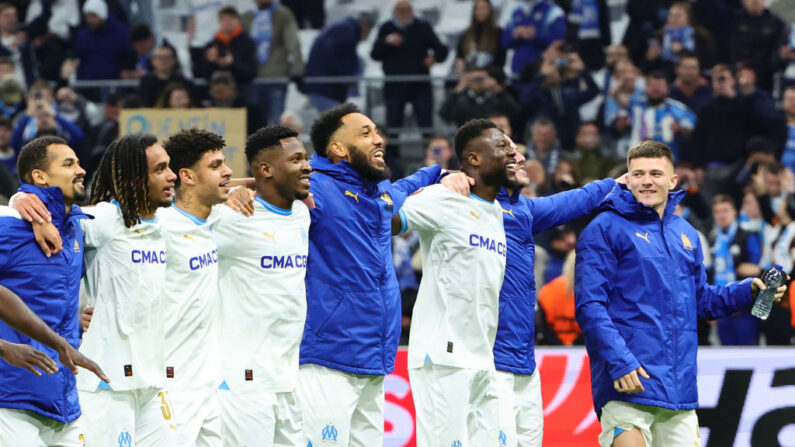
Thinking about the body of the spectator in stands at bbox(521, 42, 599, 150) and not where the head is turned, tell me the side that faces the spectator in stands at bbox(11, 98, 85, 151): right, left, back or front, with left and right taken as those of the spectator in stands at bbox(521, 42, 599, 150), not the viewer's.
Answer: right

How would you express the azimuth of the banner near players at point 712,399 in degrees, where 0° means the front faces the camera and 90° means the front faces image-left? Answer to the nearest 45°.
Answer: approximately 0°

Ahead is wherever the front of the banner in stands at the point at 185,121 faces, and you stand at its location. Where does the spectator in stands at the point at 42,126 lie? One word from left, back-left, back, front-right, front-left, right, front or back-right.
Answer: back-right

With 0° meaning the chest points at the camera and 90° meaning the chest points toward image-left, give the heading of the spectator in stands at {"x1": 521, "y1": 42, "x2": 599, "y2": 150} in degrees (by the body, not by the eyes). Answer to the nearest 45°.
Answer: approximately 0°

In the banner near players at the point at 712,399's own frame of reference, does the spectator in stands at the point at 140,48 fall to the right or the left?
on its right

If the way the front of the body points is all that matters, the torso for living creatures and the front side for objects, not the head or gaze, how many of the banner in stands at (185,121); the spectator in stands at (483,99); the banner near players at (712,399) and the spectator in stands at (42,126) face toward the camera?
4

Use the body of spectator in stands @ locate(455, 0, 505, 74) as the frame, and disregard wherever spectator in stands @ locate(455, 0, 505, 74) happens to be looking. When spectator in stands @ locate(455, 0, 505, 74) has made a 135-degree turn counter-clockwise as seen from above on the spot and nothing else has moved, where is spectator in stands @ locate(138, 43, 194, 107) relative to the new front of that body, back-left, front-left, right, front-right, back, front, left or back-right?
back-left
